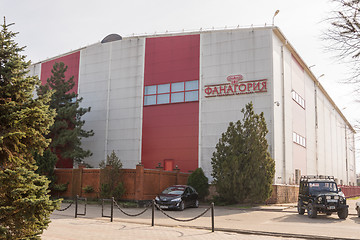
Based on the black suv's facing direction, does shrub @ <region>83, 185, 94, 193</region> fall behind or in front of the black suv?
behind

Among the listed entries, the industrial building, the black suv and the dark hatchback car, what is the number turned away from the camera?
0

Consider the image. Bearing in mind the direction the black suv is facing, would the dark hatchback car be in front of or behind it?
behind

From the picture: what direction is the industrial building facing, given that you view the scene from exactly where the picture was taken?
facing the viewer and to the left of the viewer

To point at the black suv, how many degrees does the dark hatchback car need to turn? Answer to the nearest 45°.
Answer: approximately 90° to its left

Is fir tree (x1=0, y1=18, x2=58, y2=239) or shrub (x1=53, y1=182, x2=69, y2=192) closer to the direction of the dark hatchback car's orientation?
the fir tree

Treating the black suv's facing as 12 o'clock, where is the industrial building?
The industrial building is roughly at 6 o'clock from the black suv.

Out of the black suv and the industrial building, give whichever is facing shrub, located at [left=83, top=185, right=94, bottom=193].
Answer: the industrial building
